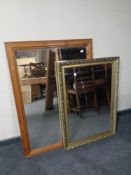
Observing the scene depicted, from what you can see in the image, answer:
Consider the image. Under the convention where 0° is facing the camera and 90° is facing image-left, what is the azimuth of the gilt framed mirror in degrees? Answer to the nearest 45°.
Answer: approximately 315°

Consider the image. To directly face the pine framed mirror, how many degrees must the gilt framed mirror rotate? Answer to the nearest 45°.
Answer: approximately 135° to its right
